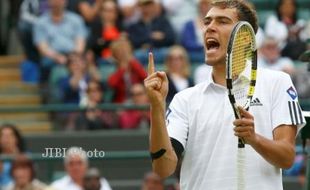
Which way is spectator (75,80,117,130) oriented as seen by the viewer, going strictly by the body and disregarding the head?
toward the camera

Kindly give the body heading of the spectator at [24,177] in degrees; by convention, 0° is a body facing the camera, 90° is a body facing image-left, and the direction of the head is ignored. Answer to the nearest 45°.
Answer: approximately 0°

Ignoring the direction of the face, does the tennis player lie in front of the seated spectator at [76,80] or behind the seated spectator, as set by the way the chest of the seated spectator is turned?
in front

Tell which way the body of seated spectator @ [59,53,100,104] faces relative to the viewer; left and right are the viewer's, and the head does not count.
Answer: facing the viewer

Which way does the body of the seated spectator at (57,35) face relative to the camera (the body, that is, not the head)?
toward the camera

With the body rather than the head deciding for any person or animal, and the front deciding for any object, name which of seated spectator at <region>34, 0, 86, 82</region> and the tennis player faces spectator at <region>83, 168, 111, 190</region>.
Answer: the seated spectator

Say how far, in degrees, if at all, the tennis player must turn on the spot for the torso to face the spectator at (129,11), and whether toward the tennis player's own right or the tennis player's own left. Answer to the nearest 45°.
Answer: approximately 135° to the tennis player's own right

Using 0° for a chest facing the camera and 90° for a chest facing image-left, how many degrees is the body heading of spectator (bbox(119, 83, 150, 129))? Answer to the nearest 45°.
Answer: approximately 0°

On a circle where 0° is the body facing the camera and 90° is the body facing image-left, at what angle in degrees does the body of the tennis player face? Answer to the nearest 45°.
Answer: approximately 45°
